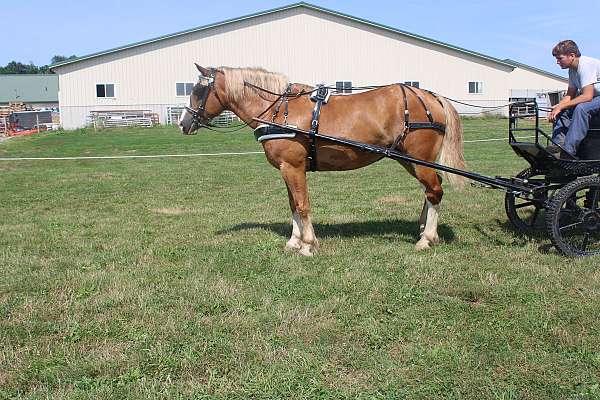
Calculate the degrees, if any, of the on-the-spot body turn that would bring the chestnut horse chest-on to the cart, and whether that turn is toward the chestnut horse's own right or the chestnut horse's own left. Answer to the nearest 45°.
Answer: approximately 180°

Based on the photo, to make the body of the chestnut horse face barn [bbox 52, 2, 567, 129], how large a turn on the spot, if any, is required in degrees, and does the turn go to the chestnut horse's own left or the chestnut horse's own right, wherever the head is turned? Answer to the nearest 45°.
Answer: approximately 90° to the chestnut horse's own right

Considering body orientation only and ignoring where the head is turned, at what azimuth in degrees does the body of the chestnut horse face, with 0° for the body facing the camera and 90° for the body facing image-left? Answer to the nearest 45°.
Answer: approximately 90°

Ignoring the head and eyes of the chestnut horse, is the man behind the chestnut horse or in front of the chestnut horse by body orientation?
behind

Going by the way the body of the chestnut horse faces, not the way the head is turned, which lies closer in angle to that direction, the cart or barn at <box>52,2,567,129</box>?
the barn
